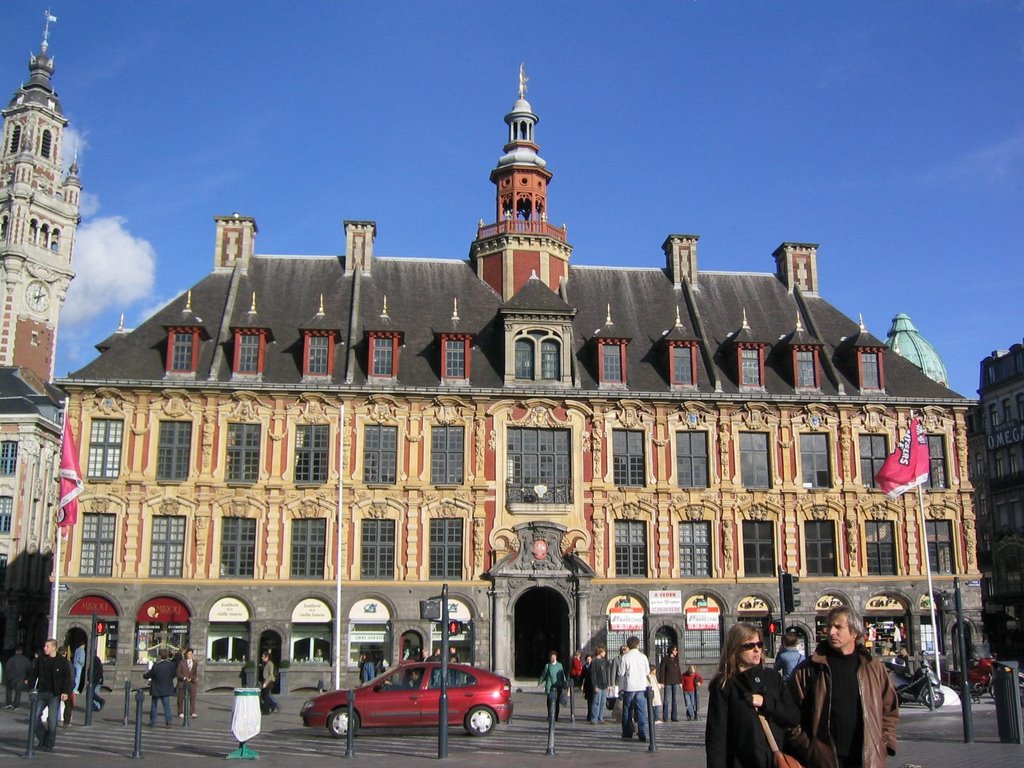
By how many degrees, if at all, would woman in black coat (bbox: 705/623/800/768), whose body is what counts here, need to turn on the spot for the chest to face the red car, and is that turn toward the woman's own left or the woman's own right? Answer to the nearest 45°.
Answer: approximately 180°

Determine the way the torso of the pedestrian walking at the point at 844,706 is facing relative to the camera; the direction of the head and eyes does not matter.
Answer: toward the camera

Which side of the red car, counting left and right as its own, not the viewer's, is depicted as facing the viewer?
left

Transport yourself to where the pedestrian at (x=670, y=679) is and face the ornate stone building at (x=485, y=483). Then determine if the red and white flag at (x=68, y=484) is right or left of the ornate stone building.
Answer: left

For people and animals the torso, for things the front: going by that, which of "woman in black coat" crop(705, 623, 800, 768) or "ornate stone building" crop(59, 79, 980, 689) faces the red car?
the ornate stone building

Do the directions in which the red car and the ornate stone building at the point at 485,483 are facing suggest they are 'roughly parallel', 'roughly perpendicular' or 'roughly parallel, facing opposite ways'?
roughly perpendicular

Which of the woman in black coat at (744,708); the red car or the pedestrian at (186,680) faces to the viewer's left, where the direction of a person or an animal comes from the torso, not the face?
the red car

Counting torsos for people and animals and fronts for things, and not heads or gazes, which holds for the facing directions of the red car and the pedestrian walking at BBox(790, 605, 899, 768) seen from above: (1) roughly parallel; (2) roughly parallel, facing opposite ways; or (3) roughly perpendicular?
roughly perpendicular

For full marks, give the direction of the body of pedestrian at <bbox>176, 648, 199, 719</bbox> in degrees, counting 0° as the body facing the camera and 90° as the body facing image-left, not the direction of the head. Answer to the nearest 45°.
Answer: approximately 0°

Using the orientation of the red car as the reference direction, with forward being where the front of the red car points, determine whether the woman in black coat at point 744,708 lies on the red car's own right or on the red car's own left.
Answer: on the red car's own left

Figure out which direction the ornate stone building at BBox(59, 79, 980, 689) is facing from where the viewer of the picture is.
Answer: facing the viewer
